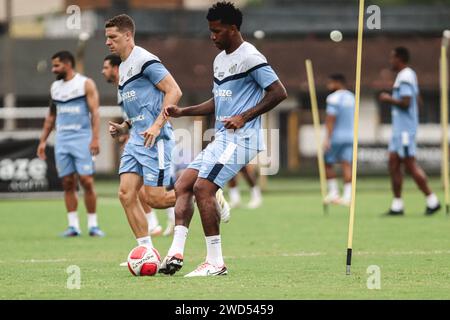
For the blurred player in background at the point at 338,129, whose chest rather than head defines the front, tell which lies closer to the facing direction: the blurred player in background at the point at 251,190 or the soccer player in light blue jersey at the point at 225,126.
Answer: the blurred player in background

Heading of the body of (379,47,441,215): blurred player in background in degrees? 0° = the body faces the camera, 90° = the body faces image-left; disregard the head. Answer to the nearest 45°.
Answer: approximately 90°

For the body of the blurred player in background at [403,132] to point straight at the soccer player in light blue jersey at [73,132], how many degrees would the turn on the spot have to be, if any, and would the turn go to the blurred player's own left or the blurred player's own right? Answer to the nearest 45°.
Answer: approximately 45° to the blurred player's own left

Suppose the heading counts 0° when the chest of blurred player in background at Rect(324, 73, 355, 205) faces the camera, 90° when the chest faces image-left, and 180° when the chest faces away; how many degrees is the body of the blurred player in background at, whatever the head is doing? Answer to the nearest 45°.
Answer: approximately 135°

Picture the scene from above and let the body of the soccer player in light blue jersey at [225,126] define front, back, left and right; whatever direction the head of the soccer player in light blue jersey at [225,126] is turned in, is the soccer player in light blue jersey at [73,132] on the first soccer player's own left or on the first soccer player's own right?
on the first soccer player's own right

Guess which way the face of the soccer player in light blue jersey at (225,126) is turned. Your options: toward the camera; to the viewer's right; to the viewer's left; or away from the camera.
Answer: to the viewer's left

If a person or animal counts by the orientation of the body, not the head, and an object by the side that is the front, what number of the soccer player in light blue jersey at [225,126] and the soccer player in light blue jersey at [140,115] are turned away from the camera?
0

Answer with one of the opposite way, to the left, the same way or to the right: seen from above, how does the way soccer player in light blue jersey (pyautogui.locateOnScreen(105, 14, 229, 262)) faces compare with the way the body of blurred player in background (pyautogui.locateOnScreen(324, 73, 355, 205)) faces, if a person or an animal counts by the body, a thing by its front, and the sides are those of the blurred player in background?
to the left

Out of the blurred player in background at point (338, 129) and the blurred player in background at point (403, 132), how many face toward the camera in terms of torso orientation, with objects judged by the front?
0

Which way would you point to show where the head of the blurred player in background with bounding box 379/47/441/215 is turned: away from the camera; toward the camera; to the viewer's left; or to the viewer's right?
to the viewer's left
